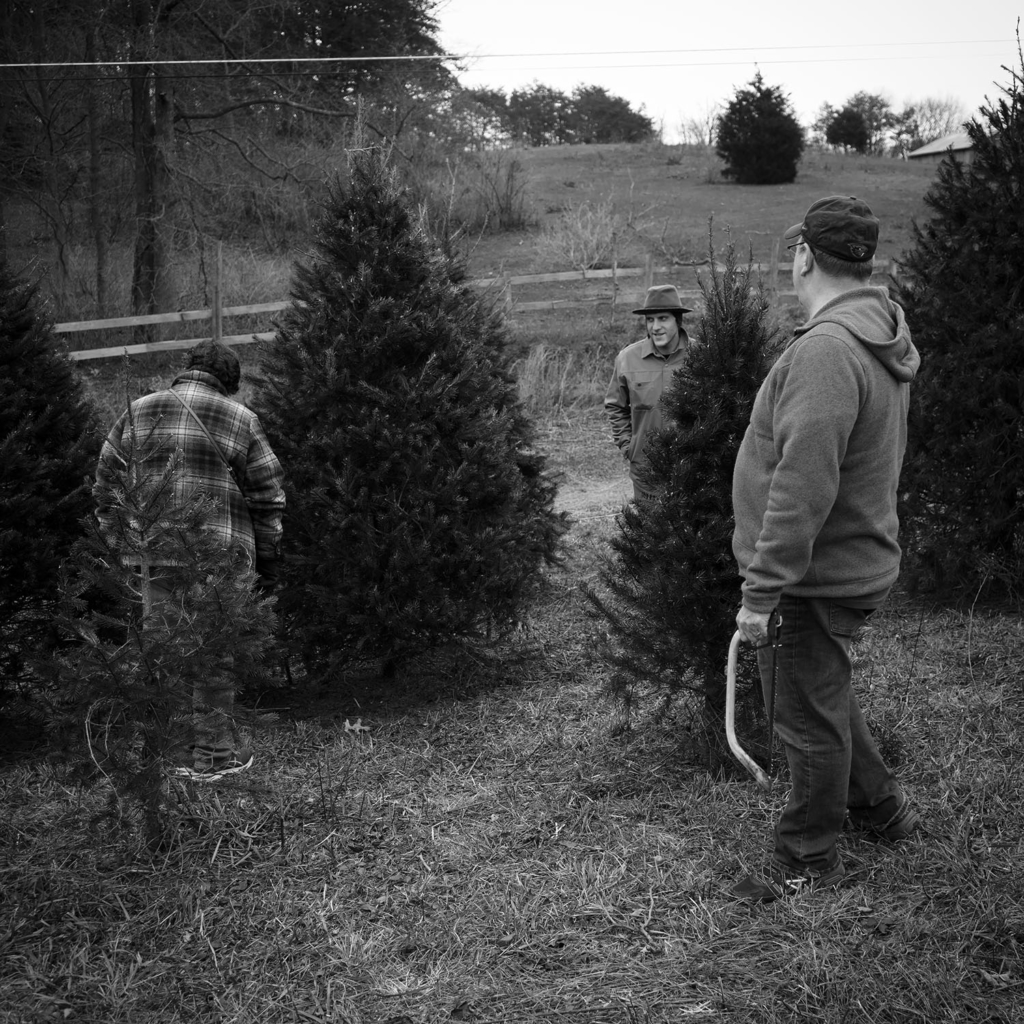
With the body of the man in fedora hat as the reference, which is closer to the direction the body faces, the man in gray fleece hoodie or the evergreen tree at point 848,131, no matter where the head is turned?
the man in gray fleece hoodie

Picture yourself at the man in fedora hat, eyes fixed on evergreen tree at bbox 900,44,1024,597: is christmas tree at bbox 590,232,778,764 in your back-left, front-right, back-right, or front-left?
front-right

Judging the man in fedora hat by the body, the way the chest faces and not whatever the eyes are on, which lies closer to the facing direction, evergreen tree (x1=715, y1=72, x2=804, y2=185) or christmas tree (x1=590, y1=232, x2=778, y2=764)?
the christmas tree

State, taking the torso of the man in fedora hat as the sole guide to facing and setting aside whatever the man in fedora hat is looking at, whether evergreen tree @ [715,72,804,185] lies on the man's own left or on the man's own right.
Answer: on the man's own left

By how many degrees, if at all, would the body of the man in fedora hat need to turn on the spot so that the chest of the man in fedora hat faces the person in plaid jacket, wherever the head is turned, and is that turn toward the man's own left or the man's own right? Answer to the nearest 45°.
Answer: approximately 90° to the man's own right

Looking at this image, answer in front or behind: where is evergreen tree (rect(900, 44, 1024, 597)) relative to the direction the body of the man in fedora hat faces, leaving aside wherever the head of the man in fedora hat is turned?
in front

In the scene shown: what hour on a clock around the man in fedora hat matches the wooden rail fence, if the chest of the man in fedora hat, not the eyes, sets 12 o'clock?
The wooden rail fence is roughly at 7 o'clock from the man in fedora hat.

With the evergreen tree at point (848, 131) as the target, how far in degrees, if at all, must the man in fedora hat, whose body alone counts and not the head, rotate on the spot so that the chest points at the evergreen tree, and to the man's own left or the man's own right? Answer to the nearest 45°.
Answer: approximately 135° to the man's own left

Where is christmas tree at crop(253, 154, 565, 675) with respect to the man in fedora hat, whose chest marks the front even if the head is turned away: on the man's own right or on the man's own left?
on the man's own right

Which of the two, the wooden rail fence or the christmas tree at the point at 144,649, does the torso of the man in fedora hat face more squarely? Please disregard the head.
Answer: the christmas tree

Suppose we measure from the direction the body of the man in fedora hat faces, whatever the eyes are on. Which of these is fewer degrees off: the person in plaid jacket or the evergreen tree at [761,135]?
the person in plaid jacket

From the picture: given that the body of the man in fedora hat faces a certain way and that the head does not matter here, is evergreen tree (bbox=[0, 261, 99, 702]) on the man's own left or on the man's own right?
on the man's own right

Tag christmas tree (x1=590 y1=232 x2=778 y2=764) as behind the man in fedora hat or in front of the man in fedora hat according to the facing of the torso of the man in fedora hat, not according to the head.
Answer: in front
